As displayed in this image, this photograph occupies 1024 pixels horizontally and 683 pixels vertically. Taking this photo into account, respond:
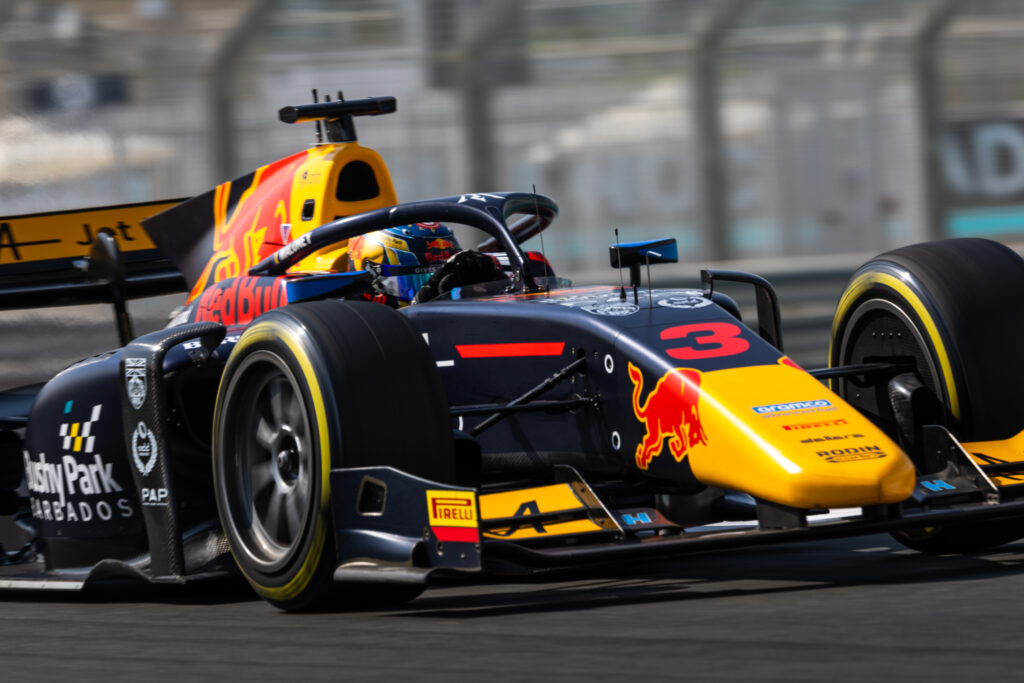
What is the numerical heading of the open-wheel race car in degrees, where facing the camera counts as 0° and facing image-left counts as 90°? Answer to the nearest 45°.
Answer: approximately 315°
